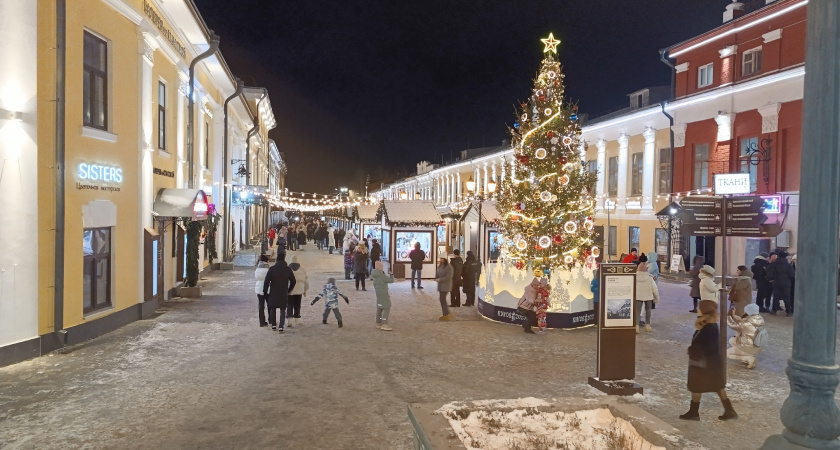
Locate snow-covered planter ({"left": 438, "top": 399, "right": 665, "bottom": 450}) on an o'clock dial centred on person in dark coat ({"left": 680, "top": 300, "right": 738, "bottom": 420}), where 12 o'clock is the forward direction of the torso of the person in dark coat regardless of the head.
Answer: The snow-covered planter is roughly at 10 o'clock from the person in dark coat.

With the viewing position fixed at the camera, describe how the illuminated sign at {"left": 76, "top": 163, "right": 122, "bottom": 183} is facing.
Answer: facing the viewer and to the right of the viewer

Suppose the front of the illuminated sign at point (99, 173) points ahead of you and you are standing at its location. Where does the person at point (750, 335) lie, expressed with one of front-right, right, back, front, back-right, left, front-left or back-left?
front

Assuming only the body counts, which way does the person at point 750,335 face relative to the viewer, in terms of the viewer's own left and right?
facing to the left of the viewer

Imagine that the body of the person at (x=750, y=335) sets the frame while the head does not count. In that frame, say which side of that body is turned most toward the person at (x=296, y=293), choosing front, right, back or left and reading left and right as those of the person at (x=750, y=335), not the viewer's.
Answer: front

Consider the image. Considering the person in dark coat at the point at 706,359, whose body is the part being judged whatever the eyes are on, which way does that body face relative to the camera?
to the viewer's left
